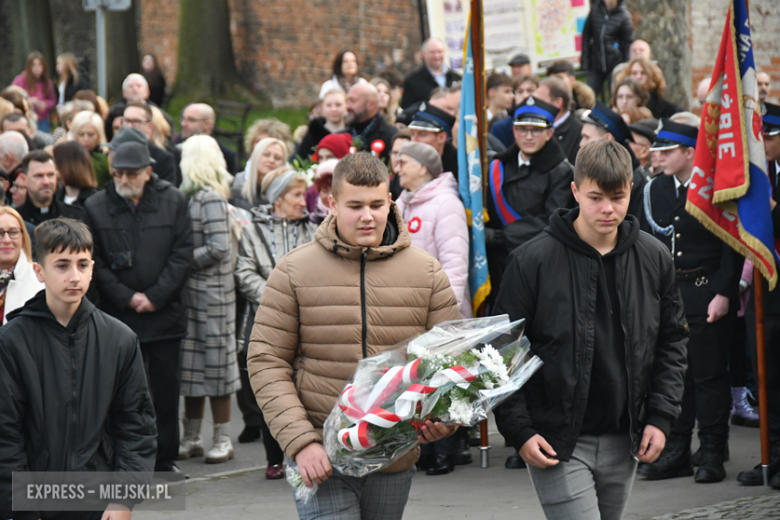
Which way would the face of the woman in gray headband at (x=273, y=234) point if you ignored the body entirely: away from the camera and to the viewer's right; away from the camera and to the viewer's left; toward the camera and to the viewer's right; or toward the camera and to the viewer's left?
toward the camera and to the viewer's right

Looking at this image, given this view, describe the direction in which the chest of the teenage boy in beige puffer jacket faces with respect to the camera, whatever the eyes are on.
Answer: toward the camera

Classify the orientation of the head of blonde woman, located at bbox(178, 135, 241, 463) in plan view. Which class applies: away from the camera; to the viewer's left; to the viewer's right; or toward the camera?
away from the camera

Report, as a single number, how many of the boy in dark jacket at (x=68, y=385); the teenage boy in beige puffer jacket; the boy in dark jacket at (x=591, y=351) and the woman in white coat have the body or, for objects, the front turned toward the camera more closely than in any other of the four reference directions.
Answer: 4

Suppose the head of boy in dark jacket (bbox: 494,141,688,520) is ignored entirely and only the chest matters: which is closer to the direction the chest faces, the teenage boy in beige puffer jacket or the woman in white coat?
the teenage boy in beige puffer jacket

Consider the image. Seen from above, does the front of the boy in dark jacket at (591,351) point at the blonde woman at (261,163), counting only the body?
no

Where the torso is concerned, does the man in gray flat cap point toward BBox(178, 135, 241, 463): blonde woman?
no

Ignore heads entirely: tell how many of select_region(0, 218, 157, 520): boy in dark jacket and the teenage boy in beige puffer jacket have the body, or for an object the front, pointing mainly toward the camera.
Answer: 2

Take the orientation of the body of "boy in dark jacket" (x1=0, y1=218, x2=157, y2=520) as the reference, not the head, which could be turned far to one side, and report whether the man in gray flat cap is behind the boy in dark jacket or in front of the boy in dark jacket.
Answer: behind

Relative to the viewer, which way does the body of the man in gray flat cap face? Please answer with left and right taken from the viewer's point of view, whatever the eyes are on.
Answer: facing the viewer

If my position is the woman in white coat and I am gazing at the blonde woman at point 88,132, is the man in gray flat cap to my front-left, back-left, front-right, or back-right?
front-right

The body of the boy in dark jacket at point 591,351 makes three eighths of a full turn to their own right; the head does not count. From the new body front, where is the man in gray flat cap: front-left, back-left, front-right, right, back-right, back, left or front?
front

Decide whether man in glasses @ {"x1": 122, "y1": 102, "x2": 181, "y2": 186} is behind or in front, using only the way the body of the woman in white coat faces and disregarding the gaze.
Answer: behind

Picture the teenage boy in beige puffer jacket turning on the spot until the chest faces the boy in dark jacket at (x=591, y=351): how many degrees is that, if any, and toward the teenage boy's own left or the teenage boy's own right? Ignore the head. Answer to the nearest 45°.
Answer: approximately 90° to the teenage boy's own left

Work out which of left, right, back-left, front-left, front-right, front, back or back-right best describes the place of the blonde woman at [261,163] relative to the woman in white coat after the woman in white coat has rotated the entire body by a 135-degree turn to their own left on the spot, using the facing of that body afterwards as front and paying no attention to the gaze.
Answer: front

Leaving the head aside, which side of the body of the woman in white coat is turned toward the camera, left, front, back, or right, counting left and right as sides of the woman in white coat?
front

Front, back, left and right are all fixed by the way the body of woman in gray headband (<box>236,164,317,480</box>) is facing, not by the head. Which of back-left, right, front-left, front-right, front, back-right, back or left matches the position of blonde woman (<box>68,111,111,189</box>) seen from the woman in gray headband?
back

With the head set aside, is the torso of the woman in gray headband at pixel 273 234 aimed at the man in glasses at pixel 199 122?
no
